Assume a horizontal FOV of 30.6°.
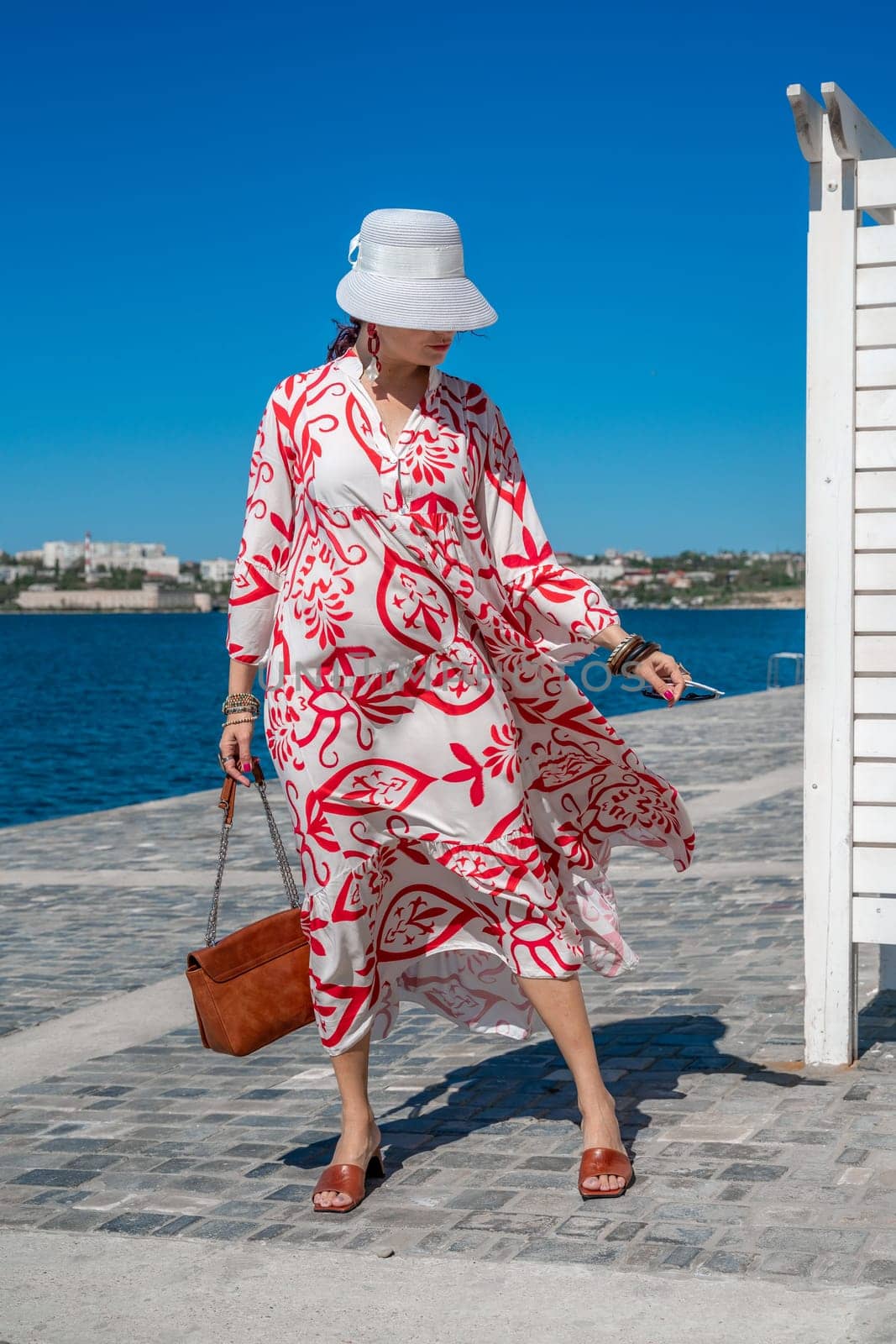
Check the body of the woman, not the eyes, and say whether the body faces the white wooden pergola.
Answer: no

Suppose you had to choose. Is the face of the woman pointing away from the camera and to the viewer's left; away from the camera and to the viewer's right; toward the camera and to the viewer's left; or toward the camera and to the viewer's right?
toward the camera and to the viewer's right

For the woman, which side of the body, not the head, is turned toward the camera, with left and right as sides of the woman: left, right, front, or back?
front
